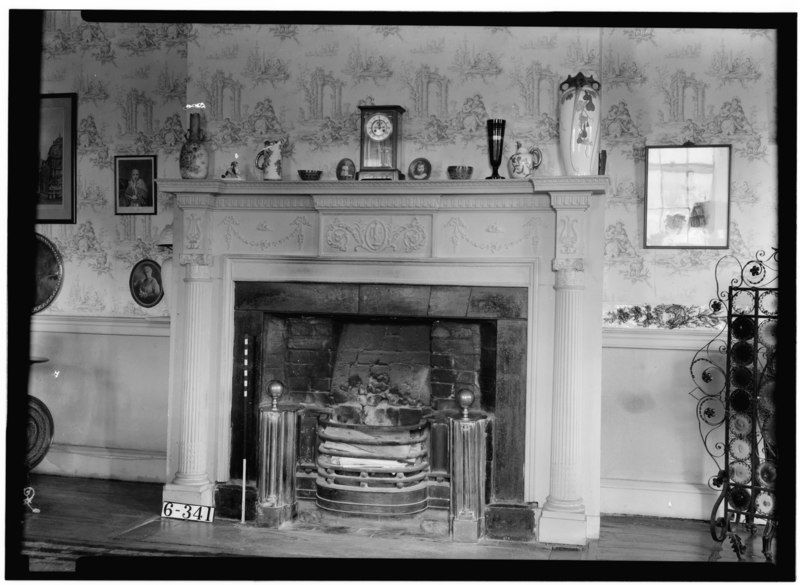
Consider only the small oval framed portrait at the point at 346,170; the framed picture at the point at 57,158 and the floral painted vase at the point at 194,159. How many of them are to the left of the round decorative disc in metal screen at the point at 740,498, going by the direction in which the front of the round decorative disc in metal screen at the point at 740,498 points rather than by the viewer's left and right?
0

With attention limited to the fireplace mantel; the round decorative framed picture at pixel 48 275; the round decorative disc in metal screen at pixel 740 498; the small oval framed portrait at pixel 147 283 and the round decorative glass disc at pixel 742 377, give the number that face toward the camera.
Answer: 5

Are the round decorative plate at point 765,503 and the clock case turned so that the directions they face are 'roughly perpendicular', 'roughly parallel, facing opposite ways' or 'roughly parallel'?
roughly parallel

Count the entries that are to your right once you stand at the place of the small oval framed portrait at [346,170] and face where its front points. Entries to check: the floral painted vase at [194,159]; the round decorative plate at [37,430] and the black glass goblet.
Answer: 2

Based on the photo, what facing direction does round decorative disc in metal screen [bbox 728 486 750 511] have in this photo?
toward the camera

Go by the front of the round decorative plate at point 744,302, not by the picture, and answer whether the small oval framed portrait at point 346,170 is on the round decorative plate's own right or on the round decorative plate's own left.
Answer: on the round decorative plate's own right

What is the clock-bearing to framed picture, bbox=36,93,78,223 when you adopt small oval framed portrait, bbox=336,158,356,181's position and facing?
The framed picture is roughly at 4 o'clock from the small oval framed portrait.

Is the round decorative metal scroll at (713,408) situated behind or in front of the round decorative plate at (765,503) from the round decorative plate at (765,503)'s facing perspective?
behind

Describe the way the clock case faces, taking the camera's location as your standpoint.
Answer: facing the viewer

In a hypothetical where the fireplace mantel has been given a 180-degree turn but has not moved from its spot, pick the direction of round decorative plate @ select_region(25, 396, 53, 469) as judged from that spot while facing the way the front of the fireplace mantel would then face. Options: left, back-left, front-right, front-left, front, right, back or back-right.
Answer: left

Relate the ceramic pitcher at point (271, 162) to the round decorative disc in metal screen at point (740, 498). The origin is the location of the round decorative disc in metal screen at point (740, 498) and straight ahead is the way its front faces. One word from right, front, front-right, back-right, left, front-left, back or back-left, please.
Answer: right

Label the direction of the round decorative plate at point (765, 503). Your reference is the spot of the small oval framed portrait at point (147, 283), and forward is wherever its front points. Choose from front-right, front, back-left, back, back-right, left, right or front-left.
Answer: front-left

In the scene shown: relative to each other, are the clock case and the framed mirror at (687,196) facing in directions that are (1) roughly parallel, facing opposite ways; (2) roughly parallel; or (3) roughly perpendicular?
roughly parallel

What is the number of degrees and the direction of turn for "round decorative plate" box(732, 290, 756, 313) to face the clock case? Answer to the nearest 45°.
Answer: approximately 45° to its right

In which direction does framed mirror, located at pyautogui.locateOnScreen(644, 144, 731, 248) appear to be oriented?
toward the camera

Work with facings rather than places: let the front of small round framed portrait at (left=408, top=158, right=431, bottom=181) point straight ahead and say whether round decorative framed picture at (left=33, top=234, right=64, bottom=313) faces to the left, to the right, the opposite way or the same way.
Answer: the same way
